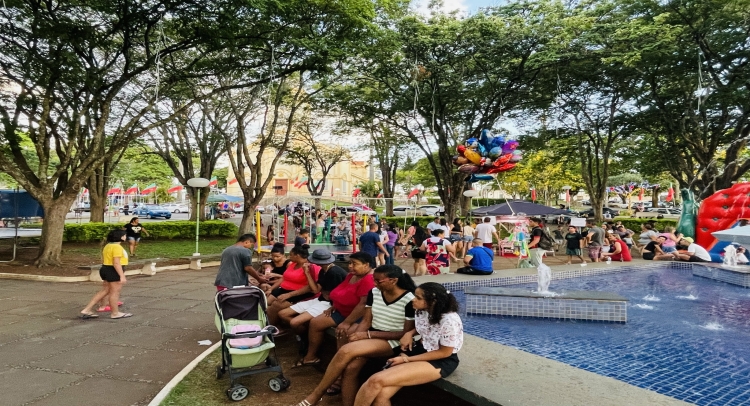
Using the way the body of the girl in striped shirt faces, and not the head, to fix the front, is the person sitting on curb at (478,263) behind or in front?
behind

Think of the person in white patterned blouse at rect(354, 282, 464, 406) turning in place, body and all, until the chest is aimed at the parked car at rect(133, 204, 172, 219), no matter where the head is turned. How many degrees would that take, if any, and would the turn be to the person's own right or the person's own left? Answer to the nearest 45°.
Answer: approximately 90° to the person's own right

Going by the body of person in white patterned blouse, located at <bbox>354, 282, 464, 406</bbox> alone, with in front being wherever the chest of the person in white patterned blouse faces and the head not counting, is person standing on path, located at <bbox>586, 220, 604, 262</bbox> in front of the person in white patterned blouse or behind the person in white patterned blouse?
behind

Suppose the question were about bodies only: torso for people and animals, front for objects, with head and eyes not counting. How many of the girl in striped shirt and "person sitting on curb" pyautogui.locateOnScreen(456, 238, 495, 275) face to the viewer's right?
0

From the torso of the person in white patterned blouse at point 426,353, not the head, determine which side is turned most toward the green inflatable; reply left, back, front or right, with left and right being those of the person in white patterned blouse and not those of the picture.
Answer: back

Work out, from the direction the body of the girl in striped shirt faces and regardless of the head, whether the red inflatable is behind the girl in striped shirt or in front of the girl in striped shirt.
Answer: behind

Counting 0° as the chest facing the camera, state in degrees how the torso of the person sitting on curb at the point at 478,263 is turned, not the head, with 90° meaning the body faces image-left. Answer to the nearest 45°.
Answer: approximately 135°
